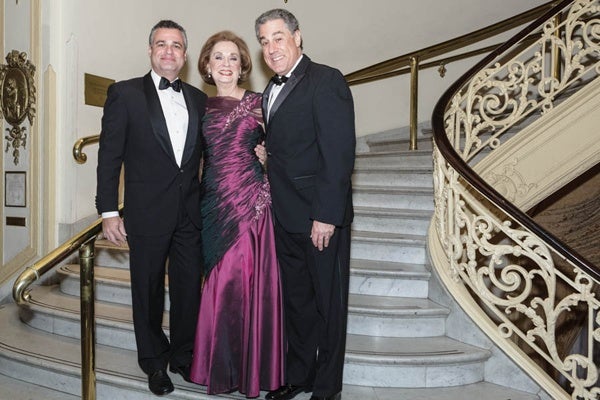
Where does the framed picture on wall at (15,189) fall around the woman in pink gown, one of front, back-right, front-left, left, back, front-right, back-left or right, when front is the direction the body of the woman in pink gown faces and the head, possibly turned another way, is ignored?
back-right

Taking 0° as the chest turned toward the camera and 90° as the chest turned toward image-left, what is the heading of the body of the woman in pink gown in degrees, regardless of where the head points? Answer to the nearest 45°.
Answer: approximately 0°

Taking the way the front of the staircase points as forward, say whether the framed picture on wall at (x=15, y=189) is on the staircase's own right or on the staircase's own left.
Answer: on the staircase's own right

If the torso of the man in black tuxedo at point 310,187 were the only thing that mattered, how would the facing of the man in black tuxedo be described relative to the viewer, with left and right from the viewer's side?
facing the viewer and to the left of the viewer

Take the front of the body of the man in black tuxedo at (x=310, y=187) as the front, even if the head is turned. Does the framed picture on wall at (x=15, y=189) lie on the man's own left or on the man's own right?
on the man's own right
